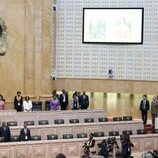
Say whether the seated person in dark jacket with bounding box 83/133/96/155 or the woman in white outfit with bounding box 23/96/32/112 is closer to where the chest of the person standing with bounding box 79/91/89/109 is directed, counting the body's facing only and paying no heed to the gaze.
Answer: the seated person in dark jacket

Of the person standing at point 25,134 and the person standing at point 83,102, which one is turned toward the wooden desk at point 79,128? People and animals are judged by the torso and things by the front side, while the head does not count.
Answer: the person standing at point 83,102

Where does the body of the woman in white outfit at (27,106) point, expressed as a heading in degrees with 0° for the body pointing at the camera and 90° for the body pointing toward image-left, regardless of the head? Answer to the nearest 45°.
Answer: approximately 0°

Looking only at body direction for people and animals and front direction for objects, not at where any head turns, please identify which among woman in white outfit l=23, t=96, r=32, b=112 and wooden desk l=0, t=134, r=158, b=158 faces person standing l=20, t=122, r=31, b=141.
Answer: the woman in white outfit

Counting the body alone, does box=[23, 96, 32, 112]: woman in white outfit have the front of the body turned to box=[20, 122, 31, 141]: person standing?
yes
